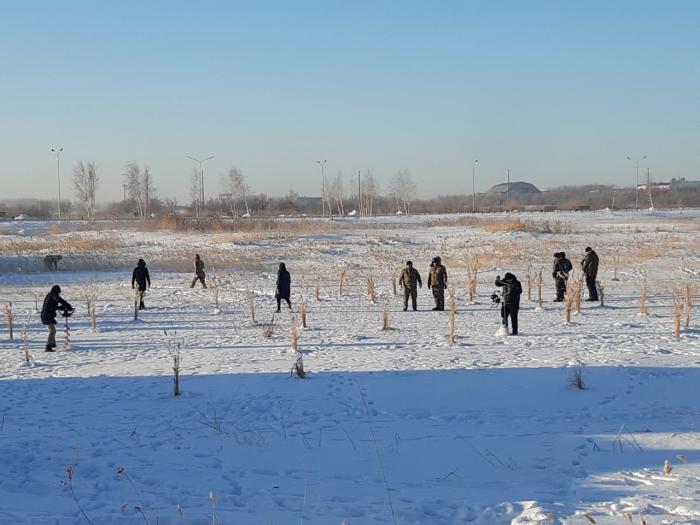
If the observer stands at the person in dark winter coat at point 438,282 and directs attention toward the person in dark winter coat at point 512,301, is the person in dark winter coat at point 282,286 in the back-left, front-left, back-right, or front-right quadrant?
back-right

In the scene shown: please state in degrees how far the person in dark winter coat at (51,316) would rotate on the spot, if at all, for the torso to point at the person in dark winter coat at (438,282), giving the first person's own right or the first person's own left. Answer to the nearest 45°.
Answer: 0° — they already face them

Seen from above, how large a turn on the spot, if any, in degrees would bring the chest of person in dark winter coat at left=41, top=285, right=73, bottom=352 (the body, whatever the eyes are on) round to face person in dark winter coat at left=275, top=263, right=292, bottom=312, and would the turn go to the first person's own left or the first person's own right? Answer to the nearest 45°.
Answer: approximately 45° to the first person's own left

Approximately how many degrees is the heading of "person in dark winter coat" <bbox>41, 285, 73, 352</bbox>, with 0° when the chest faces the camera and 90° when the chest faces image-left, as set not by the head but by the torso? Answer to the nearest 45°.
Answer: approximately 270°
